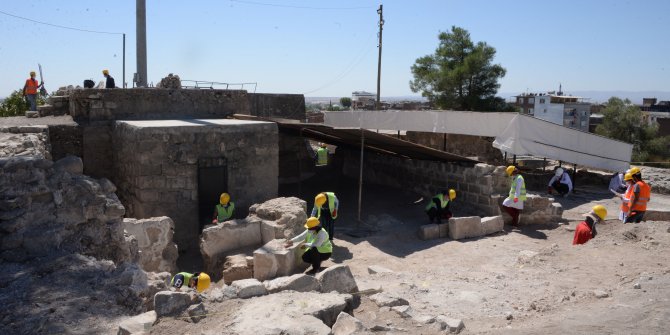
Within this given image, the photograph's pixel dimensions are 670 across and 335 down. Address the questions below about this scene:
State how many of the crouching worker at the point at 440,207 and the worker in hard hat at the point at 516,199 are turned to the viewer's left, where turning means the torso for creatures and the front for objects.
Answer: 1

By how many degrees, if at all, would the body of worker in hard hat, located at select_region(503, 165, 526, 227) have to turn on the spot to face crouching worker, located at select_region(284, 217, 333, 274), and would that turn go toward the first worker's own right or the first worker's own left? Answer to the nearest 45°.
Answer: approximately 45° to the first worker's own left

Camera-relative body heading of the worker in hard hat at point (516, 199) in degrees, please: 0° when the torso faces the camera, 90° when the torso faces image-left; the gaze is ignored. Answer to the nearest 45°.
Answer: approximately 90°
